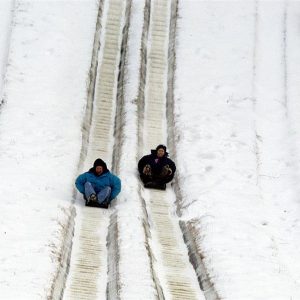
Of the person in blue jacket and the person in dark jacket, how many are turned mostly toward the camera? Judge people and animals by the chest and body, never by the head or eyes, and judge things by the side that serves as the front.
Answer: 2

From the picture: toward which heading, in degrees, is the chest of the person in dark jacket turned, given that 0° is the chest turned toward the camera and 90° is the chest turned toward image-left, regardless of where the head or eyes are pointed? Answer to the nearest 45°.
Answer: approximately 0°

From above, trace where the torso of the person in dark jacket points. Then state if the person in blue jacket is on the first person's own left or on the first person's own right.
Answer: on the first person's own right

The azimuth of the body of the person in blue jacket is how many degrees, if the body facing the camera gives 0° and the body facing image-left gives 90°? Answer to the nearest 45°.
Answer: approximately 0°
